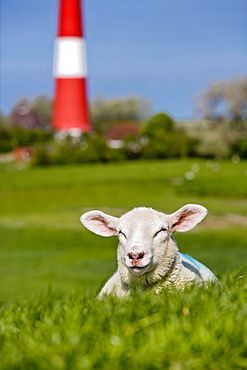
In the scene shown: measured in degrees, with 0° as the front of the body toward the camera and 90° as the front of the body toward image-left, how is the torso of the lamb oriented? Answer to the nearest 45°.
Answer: approximately 45°
